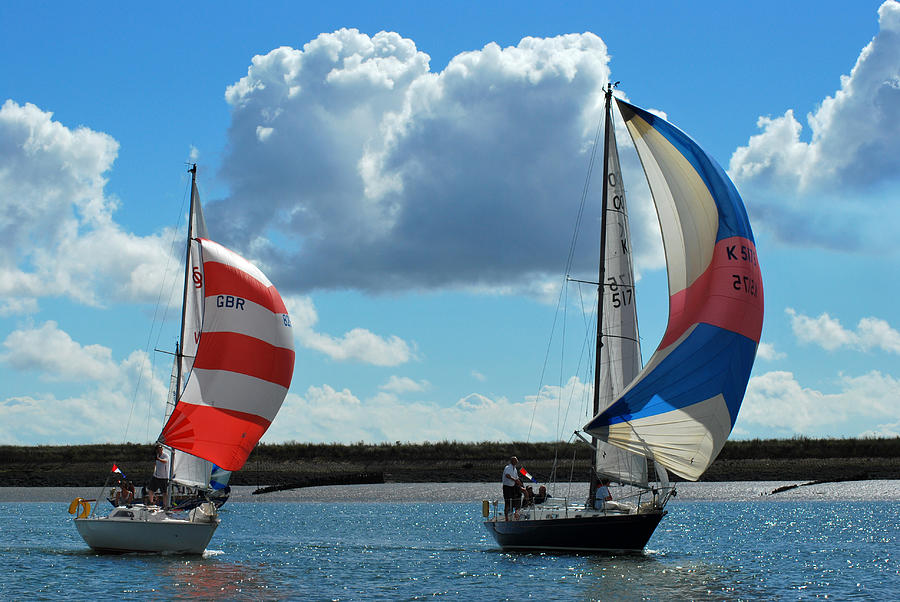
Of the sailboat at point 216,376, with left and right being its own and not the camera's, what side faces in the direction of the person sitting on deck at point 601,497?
front

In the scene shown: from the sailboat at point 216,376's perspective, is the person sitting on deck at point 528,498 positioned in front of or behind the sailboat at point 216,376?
in front

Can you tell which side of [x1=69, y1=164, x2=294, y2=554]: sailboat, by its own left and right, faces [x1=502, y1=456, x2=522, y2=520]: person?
front

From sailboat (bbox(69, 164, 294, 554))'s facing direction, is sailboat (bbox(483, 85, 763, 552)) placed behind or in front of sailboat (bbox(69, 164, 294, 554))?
in front

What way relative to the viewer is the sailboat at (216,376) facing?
to the viewer's right
